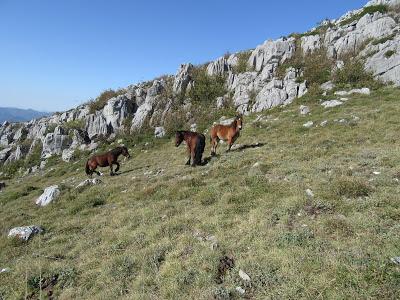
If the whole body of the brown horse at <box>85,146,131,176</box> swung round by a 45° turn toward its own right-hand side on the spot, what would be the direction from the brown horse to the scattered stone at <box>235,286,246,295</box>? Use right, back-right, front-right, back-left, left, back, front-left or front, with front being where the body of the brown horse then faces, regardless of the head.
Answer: front-right

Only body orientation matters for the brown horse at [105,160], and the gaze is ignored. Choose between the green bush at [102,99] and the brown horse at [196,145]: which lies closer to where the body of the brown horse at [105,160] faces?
the brown horse

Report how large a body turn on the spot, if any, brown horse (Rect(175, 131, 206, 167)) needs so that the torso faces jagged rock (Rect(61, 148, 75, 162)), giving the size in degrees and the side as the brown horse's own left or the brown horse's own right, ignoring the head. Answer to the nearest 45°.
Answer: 0° — it already faces it

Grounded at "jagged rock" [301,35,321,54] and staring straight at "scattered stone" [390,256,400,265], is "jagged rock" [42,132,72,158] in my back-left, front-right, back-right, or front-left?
front-right

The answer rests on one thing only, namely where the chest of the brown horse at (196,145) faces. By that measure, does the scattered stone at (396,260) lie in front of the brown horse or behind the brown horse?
behind

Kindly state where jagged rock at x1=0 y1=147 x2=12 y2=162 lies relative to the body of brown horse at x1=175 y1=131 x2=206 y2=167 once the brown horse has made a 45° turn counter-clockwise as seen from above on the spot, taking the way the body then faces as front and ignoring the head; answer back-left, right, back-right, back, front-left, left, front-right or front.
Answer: front-right

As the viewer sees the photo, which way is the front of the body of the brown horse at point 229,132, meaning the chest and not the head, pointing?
to the viewer's right

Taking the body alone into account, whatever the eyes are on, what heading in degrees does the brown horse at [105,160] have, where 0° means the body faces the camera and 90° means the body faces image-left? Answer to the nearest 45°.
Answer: approximately 270°

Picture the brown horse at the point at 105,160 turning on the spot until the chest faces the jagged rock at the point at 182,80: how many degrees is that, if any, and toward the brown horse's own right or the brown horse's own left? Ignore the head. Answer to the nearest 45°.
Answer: approximately 45° to the brown horse's own left

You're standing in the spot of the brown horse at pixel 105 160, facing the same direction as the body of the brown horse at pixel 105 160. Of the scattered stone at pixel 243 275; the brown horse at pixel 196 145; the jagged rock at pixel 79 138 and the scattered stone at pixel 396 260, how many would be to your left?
1
